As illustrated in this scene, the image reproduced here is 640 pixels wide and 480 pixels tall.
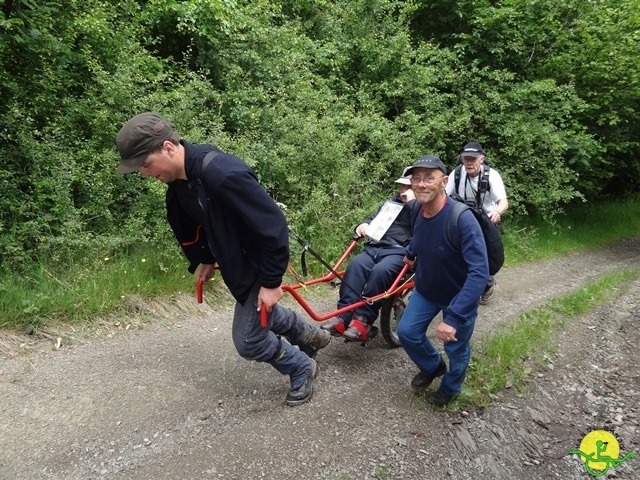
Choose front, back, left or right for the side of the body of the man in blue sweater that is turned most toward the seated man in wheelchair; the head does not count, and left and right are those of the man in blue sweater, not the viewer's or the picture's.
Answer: right

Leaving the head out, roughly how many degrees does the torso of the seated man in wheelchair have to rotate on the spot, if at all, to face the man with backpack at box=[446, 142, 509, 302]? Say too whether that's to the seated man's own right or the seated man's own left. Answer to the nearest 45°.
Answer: approximately 180°

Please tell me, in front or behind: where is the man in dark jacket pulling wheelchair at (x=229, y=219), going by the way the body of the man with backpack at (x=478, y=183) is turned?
in front

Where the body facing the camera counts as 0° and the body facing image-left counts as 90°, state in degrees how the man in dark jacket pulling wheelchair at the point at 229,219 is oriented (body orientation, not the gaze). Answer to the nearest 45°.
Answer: approximately 45°

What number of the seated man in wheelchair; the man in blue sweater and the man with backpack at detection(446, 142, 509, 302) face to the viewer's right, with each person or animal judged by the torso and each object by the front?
0

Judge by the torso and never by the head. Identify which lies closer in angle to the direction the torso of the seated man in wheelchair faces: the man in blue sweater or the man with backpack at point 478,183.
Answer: the man in blue sweater

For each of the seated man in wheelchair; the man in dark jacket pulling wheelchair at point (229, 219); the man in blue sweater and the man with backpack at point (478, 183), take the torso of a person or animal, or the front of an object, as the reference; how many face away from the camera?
0

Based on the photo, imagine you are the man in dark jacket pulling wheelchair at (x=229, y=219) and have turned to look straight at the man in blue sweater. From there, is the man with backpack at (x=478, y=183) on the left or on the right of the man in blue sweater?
left

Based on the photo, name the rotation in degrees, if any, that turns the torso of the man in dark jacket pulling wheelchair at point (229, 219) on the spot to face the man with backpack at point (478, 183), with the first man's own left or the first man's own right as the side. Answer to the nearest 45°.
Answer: approximately 180°

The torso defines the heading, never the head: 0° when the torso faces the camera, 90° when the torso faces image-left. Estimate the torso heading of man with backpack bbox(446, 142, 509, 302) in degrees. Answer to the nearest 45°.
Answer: approximately 45°

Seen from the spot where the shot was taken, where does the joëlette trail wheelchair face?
facing the viewer and to the left of the viewer

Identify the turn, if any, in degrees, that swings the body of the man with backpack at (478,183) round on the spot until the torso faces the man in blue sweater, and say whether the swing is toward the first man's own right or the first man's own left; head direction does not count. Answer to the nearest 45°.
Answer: approximately 45° to the first man's own left
